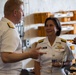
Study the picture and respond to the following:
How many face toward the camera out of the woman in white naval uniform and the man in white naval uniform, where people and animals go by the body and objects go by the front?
1

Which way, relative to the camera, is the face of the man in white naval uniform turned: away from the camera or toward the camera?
away from the camera

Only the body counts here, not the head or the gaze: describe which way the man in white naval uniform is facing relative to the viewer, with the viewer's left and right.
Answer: facing away from the viewer and to the right of the viewer

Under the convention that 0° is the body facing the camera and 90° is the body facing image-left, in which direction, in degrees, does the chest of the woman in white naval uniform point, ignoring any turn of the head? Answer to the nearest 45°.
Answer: approximately 0°

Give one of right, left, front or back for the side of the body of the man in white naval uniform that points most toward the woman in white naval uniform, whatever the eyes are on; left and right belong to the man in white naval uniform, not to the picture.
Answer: front

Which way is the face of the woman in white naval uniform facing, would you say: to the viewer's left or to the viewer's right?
to the viewer's left
